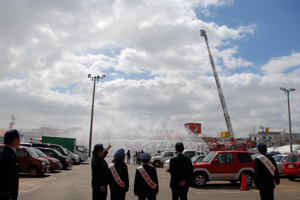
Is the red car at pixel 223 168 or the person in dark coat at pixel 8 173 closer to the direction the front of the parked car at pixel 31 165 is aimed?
the red car

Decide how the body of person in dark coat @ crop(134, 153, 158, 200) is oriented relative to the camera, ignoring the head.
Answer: away from the camera

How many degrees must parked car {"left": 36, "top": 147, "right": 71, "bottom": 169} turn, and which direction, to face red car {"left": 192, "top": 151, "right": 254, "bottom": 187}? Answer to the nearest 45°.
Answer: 0° — it already faces it

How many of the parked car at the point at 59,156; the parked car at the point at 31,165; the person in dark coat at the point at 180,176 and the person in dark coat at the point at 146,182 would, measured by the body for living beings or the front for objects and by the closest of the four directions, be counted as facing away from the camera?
2

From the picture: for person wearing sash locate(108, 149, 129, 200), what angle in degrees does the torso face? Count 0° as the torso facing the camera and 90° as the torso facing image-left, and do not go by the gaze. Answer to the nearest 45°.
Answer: approximately 225°

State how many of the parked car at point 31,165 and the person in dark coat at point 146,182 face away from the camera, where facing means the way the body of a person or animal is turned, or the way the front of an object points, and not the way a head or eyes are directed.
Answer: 1

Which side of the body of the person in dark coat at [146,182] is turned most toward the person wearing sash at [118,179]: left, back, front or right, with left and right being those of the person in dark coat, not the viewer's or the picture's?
left

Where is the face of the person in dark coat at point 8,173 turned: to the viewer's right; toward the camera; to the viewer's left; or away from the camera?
to the viewer's right

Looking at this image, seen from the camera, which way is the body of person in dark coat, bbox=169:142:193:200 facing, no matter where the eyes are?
away from the camera

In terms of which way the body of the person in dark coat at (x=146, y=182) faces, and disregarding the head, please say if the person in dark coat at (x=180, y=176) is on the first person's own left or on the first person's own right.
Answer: on the first person's own right

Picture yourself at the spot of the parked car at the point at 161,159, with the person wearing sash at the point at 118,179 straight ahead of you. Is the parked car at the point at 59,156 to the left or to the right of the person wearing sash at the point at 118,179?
right

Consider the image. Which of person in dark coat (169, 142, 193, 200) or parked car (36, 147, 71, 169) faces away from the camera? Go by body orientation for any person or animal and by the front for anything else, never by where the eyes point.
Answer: the person in dark coat
